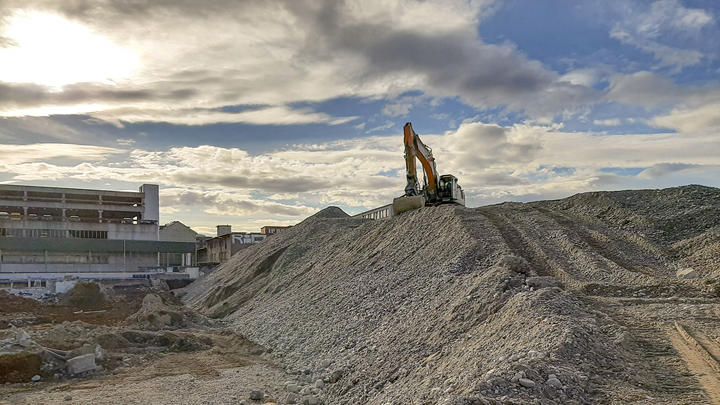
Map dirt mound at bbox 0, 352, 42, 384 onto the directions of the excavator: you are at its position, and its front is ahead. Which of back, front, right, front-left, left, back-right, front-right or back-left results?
front

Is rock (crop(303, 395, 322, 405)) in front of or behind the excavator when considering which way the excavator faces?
in front

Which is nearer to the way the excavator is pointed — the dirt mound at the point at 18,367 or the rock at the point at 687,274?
the dirt mound

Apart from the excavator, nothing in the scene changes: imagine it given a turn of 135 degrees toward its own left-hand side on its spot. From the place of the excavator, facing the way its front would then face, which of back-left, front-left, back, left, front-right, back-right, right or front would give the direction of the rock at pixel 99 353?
back-right

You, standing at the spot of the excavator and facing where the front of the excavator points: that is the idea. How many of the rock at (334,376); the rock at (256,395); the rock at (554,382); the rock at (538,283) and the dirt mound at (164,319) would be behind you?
0

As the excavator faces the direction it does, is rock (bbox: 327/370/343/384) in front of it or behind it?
in front

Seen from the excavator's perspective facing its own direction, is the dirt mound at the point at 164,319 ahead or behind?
ahead

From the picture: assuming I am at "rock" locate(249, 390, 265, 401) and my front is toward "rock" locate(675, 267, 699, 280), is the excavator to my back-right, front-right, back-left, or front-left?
front-left

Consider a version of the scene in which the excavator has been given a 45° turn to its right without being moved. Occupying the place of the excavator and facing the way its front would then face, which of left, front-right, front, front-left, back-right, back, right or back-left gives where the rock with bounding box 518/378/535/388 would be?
left

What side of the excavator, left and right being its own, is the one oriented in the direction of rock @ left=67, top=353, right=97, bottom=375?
front

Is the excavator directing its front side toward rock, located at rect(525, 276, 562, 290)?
no

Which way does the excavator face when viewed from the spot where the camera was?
facing the viewer and to the left of the viewer

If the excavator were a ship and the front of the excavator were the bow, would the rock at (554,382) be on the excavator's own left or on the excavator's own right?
on the excavator's own left

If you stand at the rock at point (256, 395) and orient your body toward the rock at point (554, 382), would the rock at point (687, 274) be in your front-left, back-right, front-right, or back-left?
front-left
